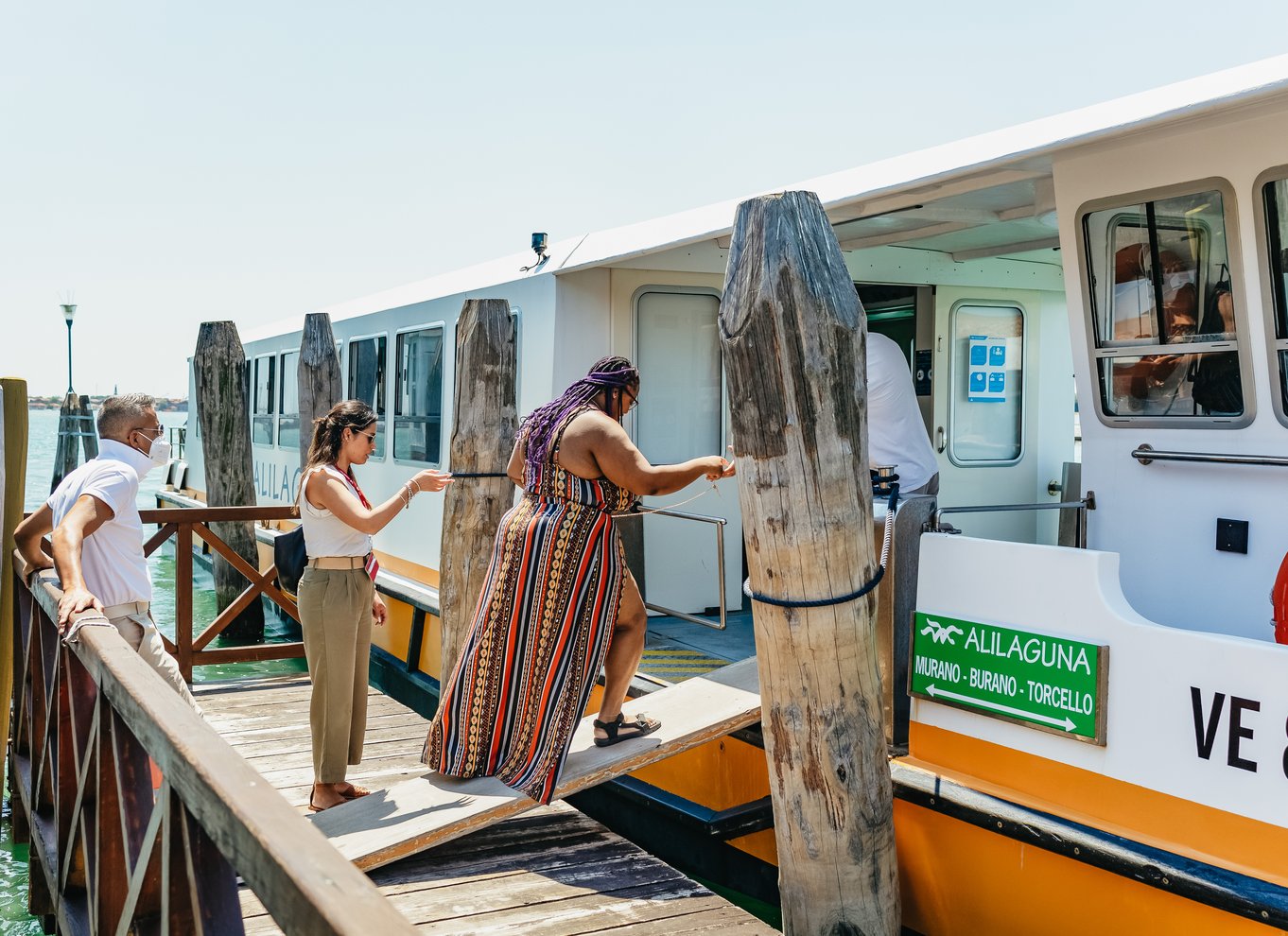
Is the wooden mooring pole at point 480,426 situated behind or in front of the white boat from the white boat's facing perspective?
behind

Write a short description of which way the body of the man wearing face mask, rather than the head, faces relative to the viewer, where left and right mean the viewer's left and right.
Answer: facing to the right of the viewer

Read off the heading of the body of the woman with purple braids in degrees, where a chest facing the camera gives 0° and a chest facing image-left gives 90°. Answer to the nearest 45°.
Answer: approximately 225°

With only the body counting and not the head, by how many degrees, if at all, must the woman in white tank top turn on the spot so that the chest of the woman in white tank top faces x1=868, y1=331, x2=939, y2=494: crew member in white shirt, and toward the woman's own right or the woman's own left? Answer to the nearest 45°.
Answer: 0° — they already face them

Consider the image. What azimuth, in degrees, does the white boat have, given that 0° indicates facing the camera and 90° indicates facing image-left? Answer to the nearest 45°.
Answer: approximately 315°

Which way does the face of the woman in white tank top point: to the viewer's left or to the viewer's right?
to the viewer's right

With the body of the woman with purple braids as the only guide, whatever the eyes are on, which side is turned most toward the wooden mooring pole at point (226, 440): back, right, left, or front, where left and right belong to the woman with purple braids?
left

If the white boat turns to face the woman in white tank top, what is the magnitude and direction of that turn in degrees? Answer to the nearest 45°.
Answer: approximately 135° to its right

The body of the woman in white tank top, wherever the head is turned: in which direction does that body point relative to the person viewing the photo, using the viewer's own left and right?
facing to the right of the viewer

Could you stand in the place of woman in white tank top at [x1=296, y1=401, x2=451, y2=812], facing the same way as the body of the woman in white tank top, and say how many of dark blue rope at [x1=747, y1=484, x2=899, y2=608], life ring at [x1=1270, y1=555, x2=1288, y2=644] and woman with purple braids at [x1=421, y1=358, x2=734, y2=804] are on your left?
0

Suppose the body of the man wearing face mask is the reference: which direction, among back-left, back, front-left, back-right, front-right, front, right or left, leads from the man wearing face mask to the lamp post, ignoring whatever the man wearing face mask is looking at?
left

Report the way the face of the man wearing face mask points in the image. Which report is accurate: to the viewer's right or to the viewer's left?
to the viewer's right

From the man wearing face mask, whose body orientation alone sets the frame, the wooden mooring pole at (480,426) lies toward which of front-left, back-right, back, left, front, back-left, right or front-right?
front-left

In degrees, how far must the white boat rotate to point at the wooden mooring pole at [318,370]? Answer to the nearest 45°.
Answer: approximately 180°

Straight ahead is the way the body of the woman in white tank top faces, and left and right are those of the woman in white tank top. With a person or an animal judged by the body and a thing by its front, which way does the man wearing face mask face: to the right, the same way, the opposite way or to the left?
the same way

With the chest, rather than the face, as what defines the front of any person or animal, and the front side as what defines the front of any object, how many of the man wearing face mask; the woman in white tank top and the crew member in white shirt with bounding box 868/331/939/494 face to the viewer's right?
2
